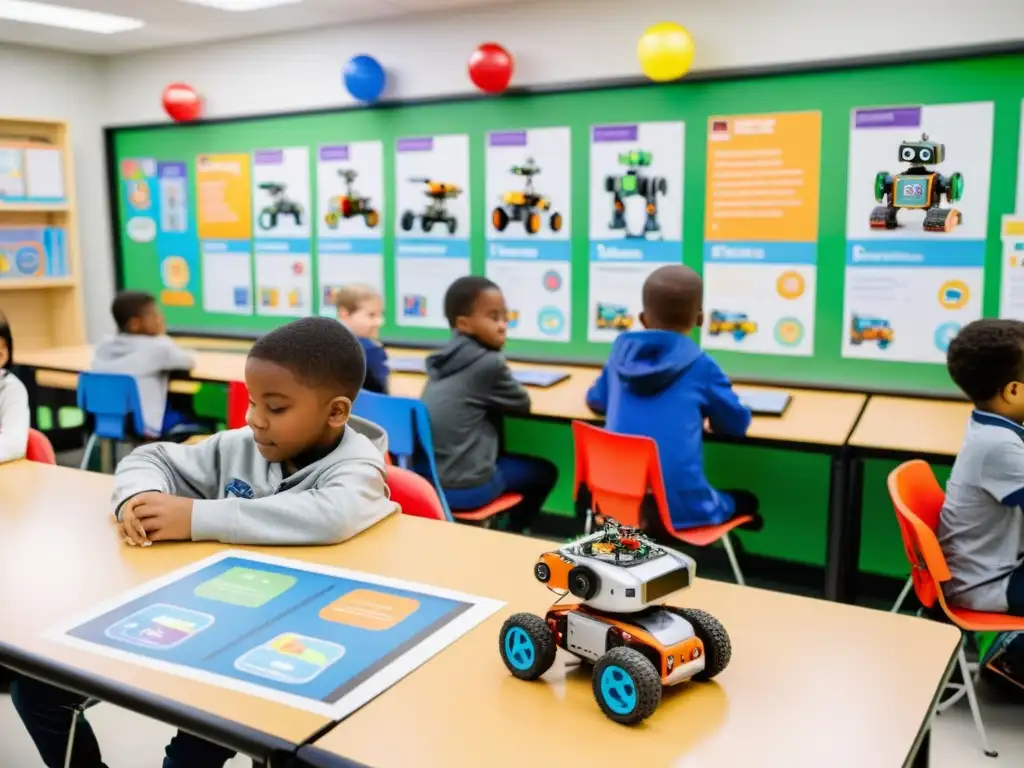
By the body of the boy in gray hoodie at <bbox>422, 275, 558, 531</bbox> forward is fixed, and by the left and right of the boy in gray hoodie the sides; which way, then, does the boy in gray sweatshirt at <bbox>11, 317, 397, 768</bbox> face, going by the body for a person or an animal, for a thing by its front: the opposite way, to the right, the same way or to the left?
the opposite way

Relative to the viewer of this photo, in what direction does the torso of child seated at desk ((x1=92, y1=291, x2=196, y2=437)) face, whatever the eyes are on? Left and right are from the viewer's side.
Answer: facing away from the viewer and to the right of the viewer

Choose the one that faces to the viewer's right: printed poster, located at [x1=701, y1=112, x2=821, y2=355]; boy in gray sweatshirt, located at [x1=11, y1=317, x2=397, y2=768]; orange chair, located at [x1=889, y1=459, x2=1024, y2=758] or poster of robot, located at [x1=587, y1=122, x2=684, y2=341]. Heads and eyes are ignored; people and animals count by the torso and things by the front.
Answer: the orange chair

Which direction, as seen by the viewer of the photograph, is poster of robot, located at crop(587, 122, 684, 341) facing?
facing the viewer

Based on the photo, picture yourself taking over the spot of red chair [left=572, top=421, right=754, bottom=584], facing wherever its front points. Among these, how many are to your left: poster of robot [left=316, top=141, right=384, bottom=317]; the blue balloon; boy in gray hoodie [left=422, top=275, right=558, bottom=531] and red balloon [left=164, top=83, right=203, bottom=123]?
4

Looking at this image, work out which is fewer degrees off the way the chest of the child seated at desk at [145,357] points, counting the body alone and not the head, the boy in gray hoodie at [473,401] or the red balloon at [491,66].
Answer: the red balloon

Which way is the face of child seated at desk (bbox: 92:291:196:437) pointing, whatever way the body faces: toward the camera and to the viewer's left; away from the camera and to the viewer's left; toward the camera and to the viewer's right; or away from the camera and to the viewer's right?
away from the camera and to the viewer's right

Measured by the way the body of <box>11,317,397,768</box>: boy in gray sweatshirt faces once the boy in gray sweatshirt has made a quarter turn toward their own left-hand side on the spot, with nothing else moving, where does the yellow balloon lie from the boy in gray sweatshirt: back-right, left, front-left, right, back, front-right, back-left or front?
left

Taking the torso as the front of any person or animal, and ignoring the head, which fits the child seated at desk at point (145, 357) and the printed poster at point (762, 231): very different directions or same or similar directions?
very different directions

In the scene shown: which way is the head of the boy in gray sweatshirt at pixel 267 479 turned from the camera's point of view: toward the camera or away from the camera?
toward the camera

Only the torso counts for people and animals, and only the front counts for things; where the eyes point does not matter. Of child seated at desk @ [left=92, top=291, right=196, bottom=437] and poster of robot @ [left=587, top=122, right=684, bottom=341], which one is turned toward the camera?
the poster of robot

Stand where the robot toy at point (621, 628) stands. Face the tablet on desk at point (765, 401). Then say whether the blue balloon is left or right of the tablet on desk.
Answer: left

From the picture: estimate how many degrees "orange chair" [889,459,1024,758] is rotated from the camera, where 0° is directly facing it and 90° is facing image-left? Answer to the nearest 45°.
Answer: approximately 270°

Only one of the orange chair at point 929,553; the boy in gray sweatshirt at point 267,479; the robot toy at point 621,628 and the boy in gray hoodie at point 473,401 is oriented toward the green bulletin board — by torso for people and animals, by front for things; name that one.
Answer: the boy in gray hoodie

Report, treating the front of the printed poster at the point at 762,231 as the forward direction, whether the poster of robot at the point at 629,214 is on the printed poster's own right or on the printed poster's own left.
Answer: on the printed poster's own right

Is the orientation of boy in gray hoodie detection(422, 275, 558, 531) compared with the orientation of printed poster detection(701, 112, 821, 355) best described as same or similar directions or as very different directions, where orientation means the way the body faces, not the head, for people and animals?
very different directions
